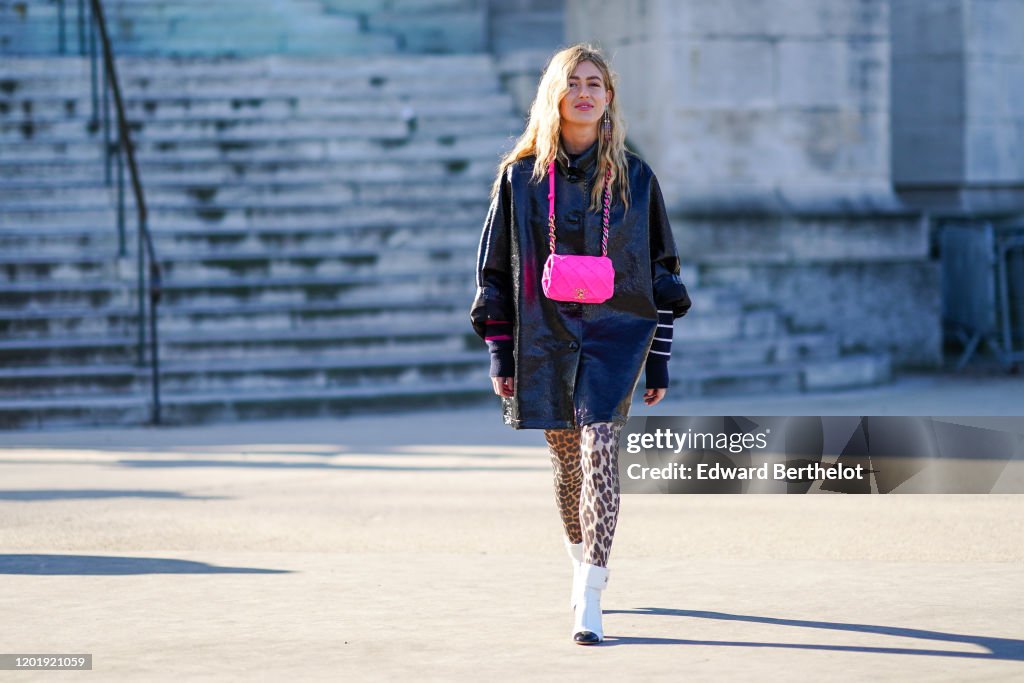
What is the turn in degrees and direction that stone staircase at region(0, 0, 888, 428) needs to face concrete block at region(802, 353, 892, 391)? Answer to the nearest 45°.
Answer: approximately 90° to its left

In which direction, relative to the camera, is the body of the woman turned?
toward the camera

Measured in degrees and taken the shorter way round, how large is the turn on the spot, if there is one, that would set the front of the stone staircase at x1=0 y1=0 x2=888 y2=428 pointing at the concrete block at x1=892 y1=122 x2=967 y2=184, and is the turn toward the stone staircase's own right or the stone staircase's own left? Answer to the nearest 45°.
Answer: approximately 135° to the stone staircase's own left

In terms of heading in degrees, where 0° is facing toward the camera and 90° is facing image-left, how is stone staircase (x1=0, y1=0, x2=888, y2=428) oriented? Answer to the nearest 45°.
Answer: approximately 0°

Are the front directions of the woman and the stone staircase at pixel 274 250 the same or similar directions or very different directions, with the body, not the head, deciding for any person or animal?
same or similar directions

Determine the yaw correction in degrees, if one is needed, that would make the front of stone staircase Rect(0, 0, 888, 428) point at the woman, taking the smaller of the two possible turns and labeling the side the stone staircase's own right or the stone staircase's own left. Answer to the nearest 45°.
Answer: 0° — it already faces them

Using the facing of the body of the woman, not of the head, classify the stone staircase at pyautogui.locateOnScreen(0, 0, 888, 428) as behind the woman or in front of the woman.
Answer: behind

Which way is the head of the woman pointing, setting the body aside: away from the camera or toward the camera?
toward the camera

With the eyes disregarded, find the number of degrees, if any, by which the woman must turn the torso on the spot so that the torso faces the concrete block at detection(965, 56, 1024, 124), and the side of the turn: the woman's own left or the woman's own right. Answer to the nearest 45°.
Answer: approximately 180°
